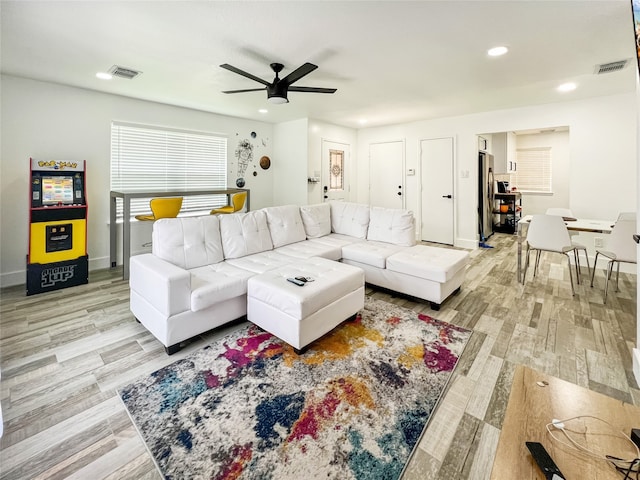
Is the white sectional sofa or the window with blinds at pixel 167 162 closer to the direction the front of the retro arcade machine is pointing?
the white sectional sofa

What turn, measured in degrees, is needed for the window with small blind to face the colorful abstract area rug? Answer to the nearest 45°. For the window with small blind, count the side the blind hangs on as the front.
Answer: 0° — it already faces it

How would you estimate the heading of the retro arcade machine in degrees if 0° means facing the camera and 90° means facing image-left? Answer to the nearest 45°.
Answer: approximately 0°

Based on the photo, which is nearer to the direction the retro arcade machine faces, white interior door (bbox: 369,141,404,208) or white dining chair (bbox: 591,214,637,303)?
the white dining chair
